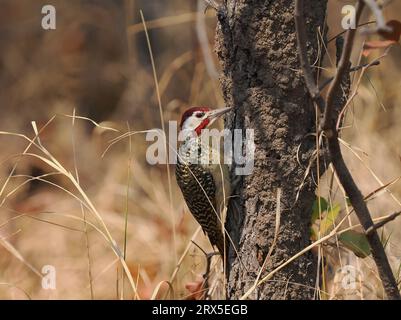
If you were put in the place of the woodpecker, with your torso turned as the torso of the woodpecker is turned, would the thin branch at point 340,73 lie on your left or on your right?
on your right

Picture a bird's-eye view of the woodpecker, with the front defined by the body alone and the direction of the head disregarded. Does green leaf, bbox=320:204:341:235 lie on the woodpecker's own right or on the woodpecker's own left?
on the woodpecker's own right

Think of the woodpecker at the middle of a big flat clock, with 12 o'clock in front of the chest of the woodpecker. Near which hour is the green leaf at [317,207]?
The green leaf is roughly at 12 o'clock from the woodpecker.

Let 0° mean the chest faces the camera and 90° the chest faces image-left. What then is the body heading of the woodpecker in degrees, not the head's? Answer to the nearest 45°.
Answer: approximately 270°
